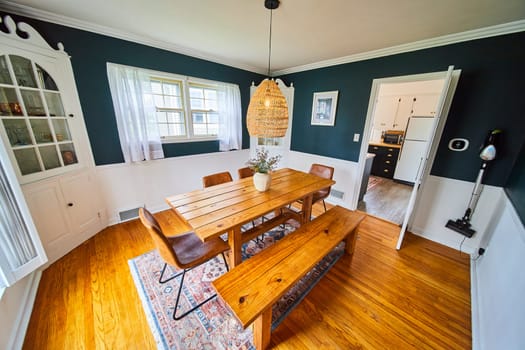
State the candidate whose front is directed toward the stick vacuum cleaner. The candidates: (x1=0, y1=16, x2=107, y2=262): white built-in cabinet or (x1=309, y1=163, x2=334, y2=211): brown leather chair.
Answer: the white built-in cabinet

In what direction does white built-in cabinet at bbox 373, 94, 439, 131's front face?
toward the camera

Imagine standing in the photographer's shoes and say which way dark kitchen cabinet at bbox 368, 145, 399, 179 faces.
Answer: facing the viewer

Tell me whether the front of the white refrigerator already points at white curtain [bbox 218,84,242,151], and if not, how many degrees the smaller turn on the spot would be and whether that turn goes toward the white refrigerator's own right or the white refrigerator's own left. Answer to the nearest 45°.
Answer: approximately 45° to the white refrigerator's own right

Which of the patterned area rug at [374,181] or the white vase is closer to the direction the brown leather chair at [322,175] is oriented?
the white vase

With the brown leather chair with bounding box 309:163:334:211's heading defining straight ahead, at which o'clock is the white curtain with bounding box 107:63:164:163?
The white curtain is roughly at 1 o'clock from the brown leather chair.

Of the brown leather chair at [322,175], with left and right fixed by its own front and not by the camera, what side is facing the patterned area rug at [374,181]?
back

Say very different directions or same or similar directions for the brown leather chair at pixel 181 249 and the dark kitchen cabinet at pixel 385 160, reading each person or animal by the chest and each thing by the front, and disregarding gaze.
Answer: very different directions

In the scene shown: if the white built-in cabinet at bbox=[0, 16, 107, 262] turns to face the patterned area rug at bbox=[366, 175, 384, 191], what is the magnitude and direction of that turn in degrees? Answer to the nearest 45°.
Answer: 0° — it already faces it

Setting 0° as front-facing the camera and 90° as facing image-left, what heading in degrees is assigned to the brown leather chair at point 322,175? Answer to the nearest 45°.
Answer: approximately 45°

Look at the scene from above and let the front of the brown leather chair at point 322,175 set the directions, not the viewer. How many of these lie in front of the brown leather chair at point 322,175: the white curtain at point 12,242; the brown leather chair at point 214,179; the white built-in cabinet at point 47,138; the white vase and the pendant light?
5

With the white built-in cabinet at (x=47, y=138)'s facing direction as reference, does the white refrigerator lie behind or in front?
in front

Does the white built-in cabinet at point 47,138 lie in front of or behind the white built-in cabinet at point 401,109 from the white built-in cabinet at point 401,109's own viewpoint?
in front
